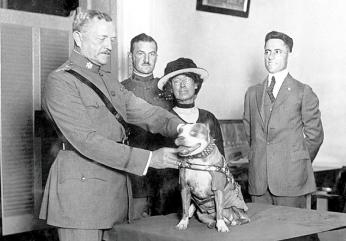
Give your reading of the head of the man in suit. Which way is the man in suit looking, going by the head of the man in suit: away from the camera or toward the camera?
toward the camera

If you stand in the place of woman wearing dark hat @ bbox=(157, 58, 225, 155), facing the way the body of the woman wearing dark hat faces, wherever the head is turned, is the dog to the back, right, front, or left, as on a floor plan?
front

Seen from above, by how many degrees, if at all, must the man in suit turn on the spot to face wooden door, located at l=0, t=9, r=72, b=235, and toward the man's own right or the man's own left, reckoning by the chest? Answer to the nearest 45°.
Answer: approximately 45° to the man's own right

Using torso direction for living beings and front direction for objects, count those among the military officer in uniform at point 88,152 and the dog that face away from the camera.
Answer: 0

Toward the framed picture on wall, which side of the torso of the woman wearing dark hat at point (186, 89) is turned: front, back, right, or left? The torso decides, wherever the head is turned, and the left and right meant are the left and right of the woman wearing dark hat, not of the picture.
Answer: back

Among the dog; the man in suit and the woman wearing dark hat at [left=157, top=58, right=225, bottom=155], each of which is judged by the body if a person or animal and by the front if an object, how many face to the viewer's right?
0

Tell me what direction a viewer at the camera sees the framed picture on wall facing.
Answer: facing the viewer and to the right of the viewer

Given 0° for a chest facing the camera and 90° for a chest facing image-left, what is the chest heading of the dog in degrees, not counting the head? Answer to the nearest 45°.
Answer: approximately 45°

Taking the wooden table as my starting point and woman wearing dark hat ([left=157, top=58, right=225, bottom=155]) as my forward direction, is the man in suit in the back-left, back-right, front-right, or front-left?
front-right

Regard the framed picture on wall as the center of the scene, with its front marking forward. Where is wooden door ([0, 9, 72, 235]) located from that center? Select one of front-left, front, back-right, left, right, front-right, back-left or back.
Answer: right

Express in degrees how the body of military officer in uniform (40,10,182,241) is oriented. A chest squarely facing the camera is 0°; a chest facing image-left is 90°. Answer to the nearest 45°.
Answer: approximately 315°

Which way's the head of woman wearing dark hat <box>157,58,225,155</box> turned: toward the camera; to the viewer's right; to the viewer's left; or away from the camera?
toward the camera

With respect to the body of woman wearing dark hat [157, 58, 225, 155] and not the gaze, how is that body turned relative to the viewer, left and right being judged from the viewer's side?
facing the viewer

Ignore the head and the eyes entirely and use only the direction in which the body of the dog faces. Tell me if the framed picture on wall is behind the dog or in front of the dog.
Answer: behind

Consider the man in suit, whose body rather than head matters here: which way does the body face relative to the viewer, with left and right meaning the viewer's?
facing the viewer and to the left of the viewer

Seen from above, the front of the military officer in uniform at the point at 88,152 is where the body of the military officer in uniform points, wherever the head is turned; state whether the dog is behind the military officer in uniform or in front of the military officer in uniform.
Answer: in front
